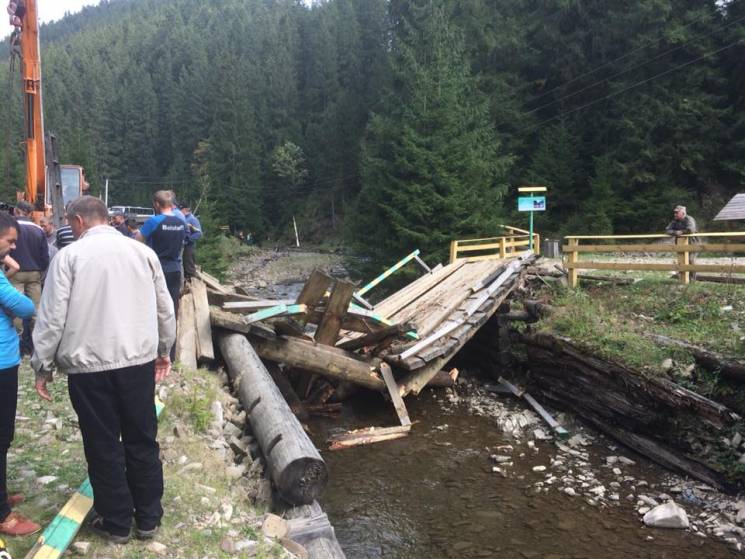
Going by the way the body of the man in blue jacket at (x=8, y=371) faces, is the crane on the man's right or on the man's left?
on the man's left

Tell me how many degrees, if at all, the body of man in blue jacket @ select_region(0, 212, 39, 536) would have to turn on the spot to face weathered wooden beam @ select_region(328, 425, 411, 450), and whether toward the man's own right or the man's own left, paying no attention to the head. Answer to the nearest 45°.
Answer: approximately 45° to the man's own left

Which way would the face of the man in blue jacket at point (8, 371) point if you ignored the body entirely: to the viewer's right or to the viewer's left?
to the viewer's right

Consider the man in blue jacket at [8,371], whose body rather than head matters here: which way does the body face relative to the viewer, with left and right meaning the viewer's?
facing to the right of the viewer

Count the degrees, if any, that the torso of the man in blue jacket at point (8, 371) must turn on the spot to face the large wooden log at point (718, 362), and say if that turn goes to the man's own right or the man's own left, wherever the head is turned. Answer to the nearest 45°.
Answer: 0° — they already face it

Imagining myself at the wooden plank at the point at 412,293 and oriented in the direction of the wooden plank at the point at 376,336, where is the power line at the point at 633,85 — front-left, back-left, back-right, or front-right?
back-left

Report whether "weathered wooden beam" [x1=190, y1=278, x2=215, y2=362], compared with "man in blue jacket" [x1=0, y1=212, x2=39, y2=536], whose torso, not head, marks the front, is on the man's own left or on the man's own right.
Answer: on the man's own left

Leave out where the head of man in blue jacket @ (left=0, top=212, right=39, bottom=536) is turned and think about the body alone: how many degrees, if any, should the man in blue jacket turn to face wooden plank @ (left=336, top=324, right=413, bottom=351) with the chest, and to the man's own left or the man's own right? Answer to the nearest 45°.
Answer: approximately 45° to the man's own left

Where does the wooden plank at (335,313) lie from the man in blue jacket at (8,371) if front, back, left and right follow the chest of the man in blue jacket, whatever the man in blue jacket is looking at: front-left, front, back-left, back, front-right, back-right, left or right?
front-left
